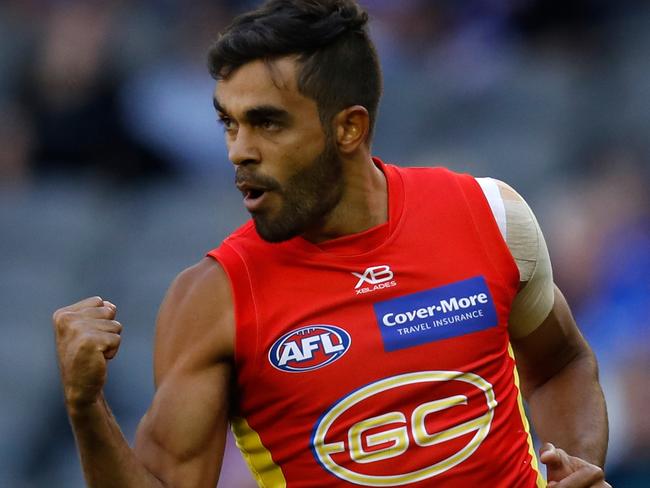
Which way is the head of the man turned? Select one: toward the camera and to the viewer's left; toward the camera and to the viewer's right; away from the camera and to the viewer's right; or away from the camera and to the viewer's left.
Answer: toward the camera and to the viewer's left

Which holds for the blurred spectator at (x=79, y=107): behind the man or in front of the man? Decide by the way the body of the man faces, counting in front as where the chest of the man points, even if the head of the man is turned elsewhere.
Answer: behind

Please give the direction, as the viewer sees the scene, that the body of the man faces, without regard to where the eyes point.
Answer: toward the camera
